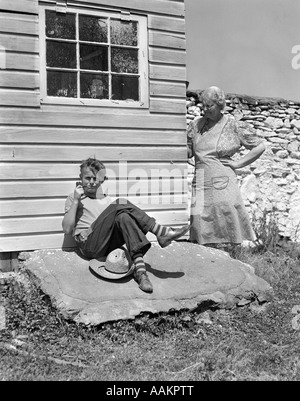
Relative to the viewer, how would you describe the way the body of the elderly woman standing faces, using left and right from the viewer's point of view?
facing the viewer and to the left of the viewer

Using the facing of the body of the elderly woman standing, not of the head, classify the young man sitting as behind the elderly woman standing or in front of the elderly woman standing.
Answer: in front

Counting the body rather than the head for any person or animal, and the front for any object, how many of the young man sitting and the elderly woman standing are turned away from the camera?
0

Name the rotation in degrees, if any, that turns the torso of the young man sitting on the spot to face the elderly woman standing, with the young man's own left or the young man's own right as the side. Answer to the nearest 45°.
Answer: approximately 90° to the young man's own left

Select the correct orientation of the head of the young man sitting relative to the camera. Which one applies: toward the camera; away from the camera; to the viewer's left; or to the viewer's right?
toward the camera

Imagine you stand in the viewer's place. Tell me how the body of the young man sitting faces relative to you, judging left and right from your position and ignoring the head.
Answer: facing the viewer and to the right of the viewer

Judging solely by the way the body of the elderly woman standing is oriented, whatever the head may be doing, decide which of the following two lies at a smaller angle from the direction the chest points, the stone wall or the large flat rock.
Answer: the large flat rock
